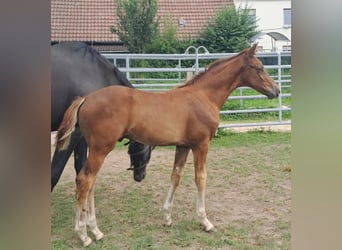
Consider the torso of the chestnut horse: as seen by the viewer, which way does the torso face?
to the viewer's right

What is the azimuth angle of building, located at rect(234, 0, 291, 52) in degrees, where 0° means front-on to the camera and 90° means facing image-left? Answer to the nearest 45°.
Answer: approximately 0°

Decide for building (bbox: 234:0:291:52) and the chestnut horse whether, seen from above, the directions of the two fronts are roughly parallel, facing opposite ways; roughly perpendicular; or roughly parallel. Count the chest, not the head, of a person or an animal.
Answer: roughly perpendicular

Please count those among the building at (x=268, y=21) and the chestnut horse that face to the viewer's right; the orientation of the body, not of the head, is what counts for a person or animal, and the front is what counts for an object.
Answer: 1
